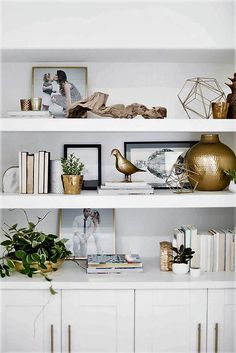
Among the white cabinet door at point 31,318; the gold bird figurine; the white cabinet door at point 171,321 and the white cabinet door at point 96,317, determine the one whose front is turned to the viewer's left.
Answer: the gold bird figurine

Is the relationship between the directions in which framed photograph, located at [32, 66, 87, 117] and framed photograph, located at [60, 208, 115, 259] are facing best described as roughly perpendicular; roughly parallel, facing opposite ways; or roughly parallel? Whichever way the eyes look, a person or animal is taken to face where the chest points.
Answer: roughly parallel

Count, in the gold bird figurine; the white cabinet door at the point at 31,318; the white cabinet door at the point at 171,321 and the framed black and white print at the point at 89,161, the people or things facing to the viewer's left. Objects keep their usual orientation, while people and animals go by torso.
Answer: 1

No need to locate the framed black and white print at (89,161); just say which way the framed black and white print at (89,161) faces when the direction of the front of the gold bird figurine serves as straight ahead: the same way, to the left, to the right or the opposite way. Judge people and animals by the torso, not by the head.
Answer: to the left

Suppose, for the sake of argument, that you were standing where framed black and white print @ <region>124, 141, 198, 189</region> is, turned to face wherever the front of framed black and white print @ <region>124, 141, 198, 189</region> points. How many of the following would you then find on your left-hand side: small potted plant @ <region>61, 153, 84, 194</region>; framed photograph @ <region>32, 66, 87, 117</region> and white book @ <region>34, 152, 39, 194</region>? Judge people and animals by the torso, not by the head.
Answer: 0

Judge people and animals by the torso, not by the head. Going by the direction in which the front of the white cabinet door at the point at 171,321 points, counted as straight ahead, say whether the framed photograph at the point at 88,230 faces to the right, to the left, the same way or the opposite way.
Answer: the same way

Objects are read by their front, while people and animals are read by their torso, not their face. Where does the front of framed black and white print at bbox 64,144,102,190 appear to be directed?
toward the camera

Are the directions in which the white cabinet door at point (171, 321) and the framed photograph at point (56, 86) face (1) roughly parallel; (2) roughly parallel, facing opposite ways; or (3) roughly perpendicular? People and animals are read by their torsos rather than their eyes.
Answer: roughly parallel

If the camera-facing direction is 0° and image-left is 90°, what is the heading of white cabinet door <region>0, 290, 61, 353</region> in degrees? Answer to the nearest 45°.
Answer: approximately 0°

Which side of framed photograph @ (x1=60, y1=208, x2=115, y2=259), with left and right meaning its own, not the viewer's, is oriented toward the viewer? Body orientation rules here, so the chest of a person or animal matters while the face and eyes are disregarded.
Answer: front

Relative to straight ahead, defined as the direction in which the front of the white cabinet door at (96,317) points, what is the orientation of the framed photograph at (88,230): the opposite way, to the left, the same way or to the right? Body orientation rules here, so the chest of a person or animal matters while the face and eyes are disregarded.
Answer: the same way

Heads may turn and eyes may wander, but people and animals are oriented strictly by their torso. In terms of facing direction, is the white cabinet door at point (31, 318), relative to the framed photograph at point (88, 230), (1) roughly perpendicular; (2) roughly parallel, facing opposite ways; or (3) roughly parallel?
roughly parallel

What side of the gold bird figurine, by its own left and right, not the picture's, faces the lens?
left
